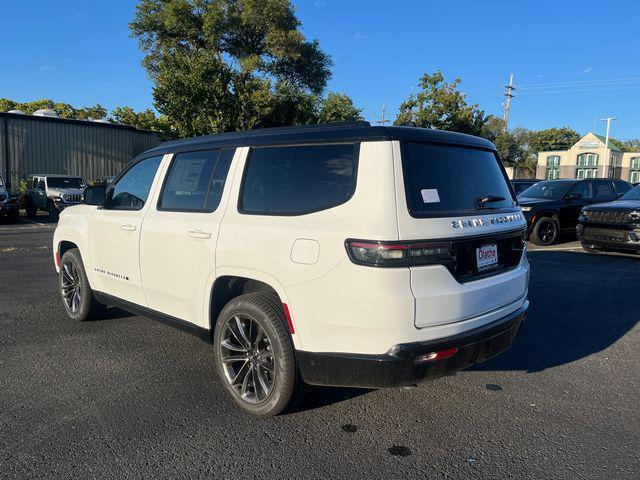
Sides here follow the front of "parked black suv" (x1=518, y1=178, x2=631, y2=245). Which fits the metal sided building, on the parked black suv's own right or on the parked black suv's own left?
on the parked black suv's own right

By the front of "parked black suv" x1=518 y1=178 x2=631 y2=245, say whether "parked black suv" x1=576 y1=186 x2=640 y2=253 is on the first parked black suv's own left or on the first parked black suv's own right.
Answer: on the first parked black suv's own left

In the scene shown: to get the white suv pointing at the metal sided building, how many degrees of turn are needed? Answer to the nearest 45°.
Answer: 0° — it already faces it

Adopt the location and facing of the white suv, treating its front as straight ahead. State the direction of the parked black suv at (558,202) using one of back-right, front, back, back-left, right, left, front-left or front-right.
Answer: right

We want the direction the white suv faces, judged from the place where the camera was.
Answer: facing away from the viewer and to the left of the viewer

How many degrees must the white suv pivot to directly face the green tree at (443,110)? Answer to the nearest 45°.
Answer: approximately 45° to its right

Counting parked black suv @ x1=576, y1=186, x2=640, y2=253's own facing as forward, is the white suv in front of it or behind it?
in front

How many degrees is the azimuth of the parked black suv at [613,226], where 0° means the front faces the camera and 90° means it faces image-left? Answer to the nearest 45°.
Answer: approximately 45°

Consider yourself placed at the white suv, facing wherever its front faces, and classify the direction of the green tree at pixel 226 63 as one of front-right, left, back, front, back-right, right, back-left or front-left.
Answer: front-right

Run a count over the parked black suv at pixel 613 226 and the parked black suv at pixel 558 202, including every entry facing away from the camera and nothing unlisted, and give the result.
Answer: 0

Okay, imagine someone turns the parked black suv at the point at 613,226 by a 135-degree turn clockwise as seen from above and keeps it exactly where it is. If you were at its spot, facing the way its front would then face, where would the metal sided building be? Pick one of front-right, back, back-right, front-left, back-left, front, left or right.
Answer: left
